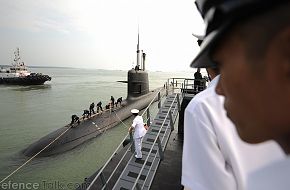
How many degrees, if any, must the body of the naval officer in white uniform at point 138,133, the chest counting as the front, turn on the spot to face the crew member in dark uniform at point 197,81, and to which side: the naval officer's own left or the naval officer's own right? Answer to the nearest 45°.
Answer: approximately 90° to the naval officer's own right

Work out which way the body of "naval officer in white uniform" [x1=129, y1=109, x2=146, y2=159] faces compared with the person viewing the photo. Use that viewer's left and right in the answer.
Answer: facing away from the viewer and to the left of the viewer

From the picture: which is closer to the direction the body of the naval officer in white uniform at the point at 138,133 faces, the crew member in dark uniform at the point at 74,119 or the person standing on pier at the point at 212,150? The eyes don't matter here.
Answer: the crew member in dark uniform

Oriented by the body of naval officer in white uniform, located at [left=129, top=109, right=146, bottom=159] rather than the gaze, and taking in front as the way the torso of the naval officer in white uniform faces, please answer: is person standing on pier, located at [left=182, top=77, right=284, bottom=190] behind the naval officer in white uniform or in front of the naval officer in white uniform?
behind
